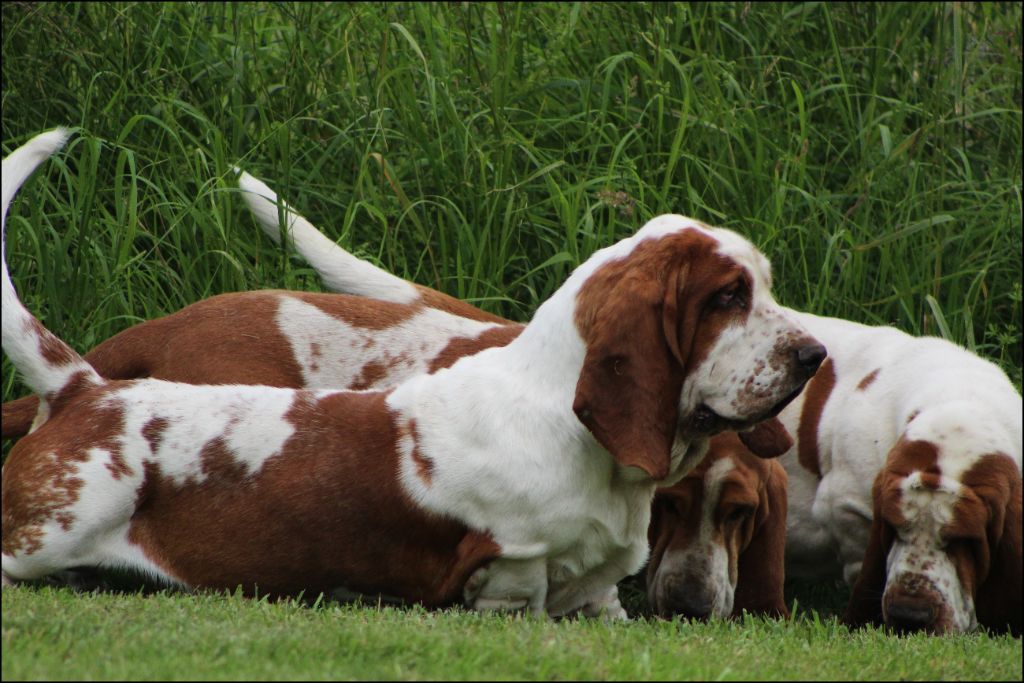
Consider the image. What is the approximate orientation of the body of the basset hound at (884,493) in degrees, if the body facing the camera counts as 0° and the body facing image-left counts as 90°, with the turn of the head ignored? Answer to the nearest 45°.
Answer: approximately 315°

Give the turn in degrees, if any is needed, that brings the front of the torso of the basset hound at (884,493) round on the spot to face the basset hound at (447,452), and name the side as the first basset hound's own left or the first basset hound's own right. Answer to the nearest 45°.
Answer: approximately 90° to the first basset hound's own right

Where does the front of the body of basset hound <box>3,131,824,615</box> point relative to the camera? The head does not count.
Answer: to the viewer's right
